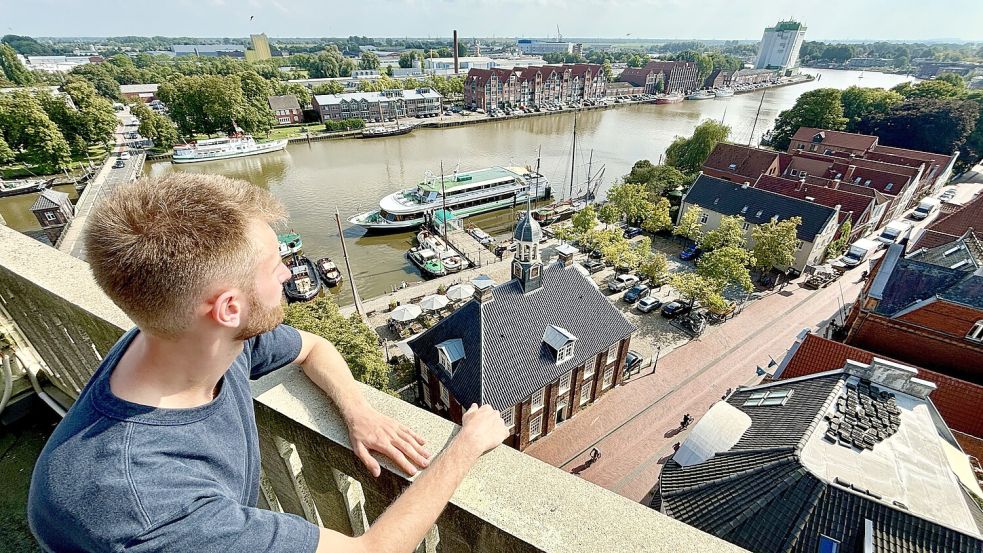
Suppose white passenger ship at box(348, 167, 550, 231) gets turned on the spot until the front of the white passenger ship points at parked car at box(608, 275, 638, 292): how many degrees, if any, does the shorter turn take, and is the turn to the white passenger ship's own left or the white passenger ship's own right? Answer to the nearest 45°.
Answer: approximately 90° to the white passenger ship's own left

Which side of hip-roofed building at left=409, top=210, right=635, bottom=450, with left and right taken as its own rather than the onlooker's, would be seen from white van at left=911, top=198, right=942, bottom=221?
left

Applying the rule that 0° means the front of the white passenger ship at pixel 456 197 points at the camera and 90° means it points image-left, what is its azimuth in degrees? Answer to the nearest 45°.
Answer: approximately 45°

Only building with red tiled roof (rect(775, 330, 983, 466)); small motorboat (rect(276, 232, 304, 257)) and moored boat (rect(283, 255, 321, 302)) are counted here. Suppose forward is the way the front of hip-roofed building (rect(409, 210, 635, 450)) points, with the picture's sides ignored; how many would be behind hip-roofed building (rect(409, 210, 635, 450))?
2
